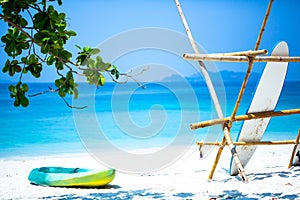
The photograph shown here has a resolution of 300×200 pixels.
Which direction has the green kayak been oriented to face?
to the viewer's right
